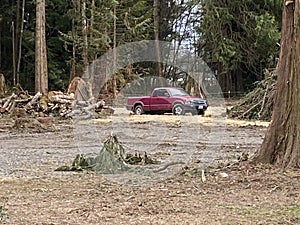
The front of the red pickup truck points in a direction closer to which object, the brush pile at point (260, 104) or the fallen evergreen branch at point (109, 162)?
the brush pile

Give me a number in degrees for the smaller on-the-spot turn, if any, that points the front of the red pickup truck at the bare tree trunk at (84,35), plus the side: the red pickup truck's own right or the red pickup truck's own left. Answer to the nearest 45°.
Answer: approximately 180°

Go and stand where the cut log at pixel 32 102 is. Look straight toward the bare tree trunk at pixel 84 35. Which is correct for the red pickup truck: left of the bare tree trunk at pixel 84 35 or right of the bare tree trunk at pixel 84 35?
right

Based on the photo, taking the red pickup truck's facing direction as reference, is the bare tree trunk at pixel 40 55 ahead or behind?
behind

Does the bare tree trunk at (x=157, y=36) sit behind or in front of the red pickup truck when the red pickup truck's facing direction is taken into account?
behind

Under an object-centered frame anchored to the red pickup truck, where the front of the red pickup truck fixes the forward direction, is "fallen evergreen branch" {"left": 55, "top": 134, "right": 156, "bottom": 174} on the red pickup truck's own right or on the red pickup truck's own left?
on the red pickup truck's own right

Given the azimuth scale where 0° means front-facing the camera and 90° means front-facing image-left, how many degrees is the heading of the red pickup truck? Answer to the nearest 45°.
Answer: approximately 315°

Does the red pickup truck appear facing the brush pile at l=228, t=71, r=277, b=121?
yes
